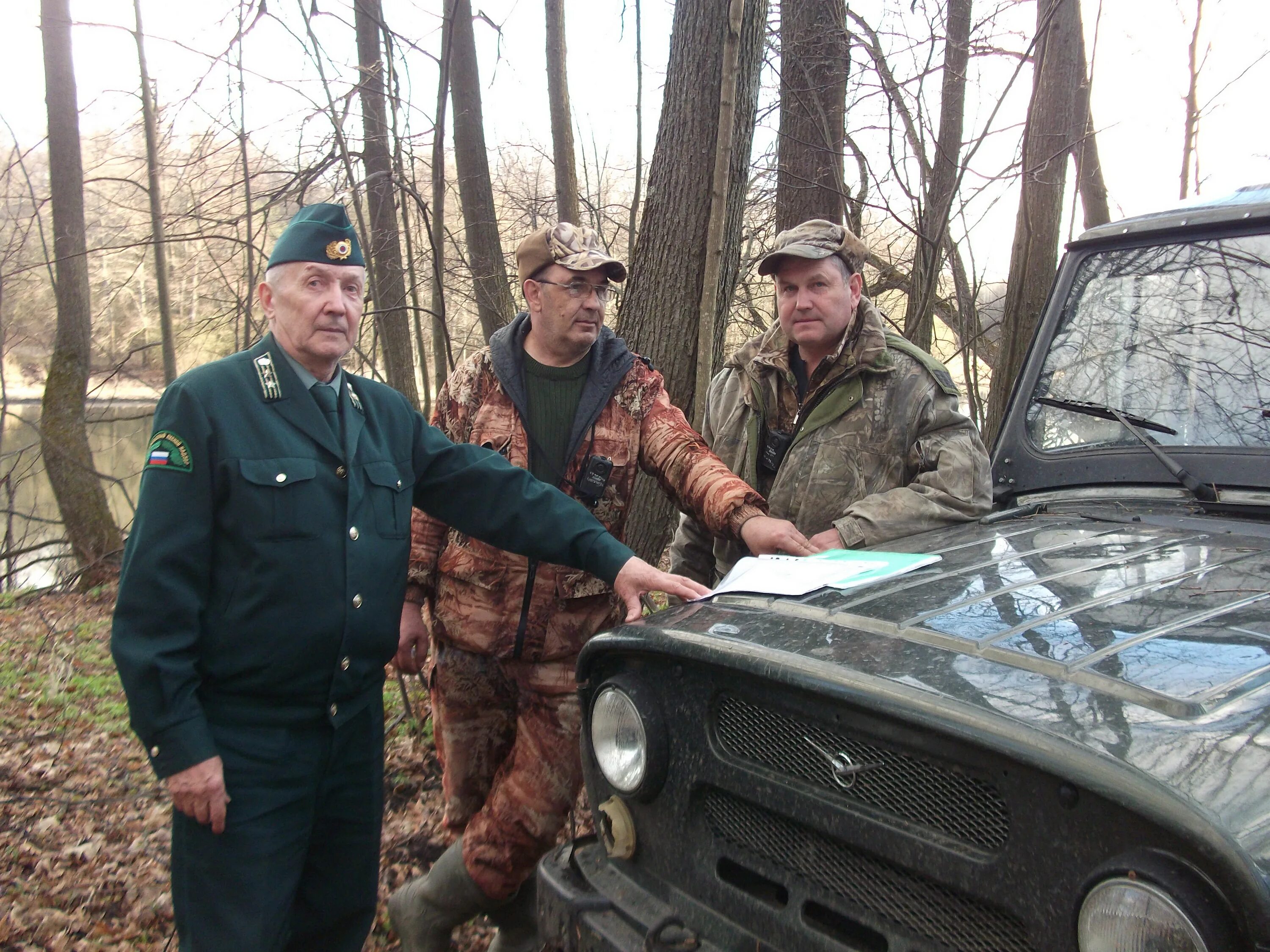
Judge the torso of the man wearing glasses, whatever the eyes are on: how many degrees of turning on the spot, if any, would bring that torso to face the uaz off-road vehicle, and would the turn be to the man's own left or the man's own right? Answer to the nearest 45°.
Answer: approximately 45° to the man's own left

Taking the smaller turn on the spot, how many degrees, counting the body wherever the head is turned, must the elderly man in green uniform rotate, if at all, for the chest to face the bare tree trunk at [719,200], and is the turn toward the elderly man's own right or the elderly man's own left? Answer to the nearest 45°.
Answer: approximately 90° to the elderly man's own left

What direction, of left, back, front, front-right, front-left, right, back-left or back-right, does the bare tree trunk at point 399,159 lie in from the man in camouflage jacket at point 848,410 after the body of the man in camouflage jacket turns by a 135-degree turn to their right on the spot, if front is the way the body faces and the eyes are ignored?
front-left

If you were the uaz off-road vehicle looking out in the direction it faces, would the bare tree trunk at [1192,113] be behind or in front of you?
behind

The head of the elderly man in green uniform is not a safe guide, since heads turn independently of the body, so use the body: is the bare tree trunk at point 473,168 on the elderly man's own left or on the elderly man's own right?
on the elderly man's own left

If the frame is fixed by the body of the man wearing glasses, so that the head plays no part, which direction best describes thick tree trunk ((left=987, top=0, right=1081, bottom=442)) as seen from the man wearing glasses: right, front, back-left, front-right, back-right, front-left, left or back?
back-left

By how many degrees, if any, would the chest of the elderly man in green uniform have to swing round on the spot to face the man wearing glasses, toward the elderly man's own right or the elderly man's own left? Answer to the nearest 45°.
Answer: approximately 90° to the elderly man's own left

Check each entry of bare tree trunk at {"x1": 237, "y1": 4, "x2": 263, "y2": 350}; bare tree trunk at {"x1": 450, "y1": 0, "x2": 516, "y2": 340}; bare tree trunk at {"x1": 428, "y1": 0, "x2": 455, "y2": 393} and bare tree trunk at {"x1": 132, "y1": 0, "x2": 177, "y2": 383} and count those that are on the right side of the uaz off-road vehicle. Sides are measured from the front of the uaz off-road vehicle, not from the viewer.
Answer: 4

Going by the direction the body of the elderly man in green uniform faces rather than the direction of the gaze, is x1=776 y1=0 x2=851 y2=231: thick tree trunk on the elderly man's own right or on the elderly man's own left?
on the elderly man's own left

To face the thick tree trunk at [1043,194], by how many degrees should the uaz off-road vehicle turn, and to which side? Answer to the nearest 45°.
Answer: approximately 135° to its right
